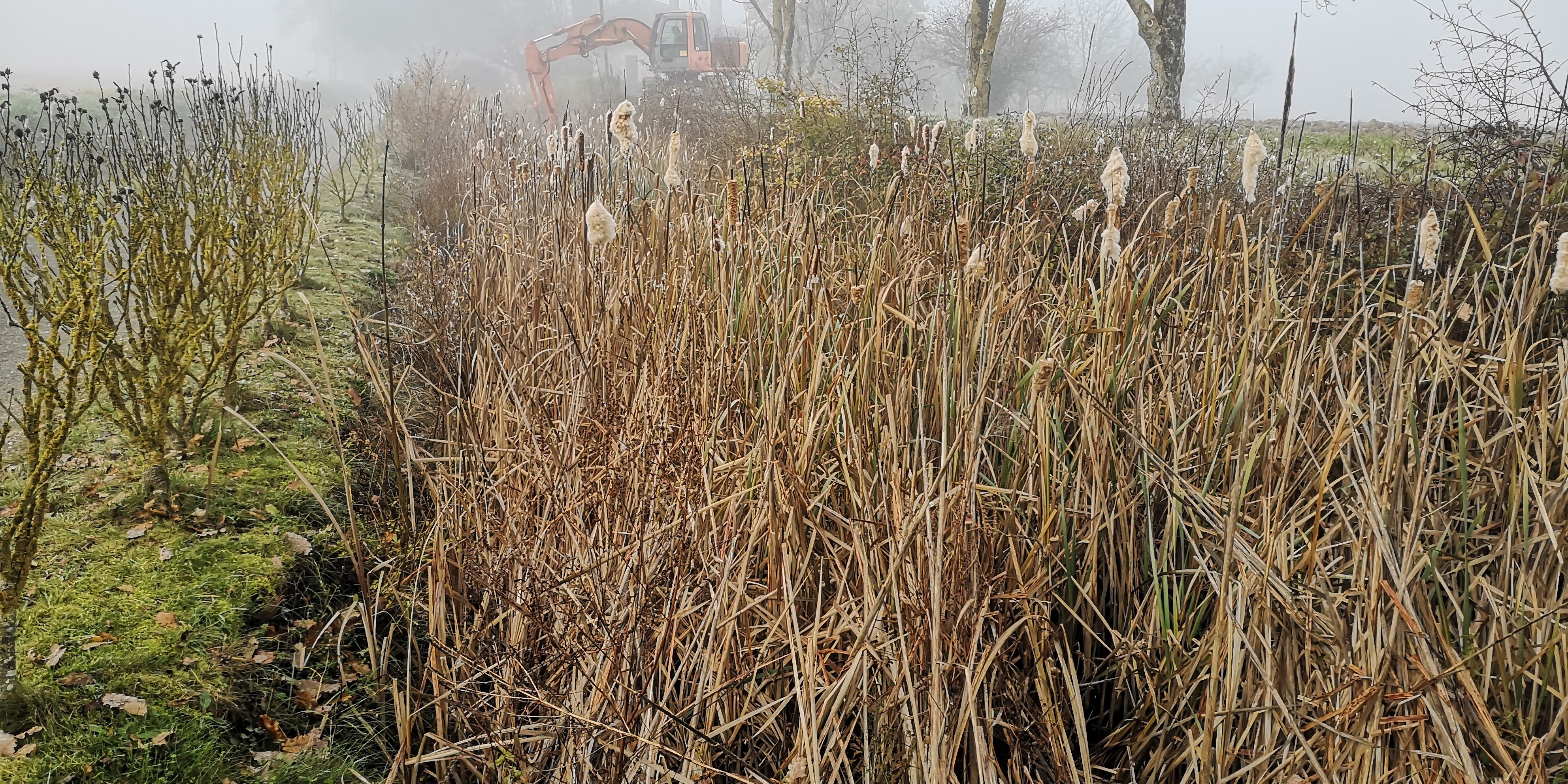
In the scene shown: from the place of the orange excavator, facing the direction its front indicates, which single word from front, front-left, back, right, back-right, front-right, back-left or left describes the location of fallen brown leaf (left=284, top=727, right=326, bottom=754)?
left

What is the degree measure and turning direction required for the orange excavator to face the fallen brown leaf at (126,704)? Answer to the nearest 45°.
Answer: approximately 90° to its left

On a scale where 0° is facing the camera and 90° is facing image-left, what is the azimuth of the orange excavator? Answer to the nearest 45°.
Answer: approximately 90°

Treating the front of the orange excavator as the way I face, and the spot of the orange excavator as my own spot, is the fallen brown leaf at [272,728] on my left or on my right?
on my left
